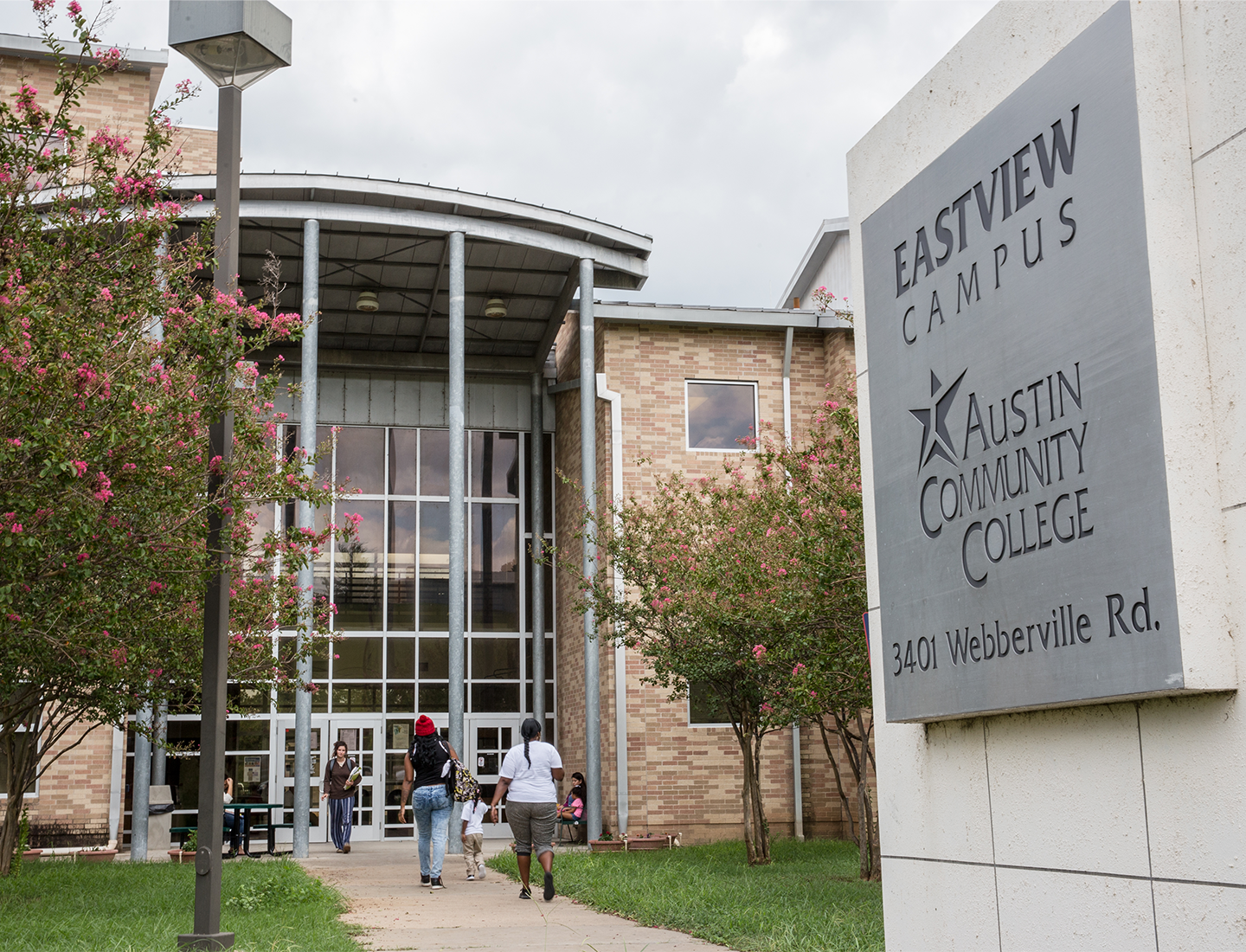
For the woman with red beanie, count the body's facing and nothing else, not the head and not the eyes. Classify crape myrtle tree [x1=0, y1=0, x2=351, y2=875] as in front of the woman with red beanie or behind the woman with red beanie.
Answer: behind

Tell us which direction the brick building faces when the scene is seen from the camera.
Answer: facing the viewer

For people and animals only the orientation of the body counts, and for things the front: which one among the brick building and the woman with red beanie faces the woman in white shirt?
the brick building

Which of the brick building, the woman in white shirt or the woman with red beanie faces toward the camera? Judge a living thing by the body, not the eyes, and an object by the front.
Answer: the brick building

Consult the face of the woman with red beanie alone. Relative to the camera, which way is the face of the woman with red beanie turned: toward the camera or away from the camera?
away from the camera

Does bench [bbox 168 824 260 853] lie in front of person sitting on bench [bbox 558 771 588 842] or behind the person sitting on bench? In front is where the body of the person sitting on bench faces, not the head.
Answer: in front

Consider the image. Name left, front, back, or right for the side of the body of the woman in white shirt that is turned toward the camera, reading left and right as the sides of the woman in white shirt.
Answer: back

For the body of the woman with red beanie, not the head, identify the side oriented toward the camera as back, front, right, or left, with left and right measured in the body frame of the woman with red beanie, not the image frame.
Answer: back
